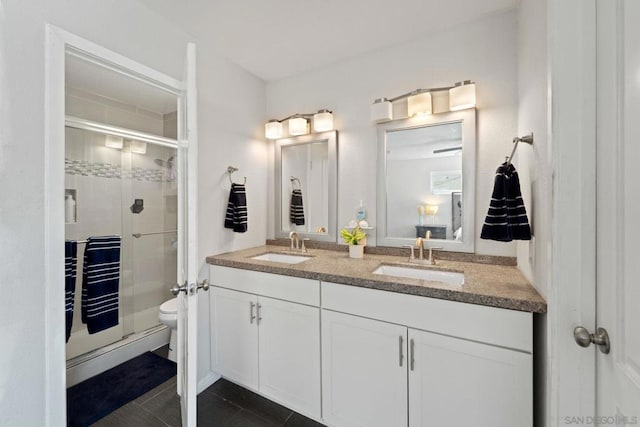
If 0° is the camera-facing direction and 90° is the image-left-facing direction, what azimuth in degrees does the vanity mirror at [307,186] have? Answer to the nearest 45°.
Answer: approximately 45°

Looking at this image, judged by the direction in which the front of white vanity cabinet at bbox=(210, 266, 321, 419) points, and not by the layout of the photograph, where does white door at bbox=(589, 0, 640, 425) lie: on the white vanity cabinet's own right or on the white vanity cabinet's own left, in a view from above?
on the white vanity cabinet's own left

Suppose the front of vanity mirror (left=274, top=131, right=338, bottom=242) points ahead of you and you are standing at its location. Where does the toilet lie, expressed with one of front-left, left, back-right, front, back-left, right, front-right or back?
front-right

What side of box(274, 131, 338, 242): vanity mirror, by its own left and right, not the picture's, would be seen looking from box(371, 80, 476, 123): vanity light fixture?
left

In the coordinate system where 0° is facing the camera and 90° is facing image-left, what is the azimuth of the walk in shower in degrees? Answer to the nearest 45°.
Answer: approximately 315°

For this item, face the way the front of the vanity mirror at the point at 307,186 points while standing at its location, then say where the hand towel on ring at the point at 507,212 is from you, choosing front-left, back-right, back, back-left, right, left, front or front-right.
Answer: left

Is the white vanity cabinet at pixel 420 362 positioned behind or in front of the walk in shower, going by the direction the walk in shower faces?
in front

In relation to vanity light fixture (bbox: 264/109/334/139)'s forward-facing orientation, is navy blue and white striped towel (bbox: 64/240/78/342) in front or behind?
in front

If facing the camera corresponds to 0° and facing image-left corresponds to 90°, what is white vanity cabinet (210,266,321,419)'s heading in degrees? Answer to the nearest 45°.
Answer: approximately 45°

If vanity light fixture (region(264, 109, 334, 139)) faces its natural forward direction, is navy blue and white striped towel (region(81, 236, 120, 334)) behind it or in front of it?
in front
